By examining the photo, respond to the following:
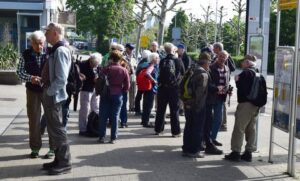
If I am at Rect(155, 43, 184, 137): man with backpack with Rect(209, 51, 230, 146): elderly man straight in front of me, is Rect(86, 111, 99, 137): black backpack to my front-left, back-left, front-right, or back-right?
back-right

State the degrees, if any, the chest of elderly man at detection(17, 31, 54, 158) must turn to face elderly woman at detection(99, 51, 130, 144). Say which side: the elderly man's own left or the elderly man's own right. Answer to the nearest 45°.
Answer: approximately 90° to the elderly man's own left

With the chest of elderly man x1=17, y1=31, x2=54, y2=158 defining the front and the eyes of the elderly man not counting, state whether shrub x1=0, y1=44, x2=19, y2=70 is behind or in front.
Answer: behind

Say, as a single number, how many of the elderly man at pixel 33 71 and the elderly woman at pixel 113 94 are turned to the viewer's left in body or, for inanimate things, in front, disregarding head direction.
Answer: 0

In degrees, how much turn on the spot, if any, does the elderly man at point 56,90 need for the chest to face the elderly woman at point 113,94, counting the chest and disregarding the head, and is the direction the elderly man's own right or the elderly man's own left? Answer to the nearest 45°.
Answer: approximately 135° to the elderly man's own right

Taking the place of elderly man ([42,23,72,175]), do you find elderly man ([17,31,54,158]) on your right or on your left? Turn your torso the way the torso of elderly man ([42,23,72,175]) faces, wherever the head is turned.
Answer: on your right

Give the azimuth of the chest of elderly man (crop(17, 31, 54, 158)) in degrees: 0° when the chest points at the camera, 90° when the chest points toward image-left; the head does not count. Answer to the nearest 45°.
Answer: approximately 315°

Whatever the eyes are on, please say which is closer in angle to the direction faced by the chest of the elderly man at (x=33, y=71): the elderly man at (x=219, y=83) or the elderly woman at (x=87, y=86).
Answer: the elderly man

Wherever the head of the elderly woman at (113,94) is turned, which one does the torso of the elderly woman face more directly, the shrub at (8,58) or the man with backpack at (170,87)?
the shrub

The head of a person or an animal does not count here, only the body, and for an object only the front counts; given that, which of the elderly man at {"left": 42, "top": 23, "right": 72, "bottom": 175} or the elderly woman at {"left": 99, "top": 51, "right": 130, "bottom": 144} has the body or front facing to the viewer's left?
the elderly man

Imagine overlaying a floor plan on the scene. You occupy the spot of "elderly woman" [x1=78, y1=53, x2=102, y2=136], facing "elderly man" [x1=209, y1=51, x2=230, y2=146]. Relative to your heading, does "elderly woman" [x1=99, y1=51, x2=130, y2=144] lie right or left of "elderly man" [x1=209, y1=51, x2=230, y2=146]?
right

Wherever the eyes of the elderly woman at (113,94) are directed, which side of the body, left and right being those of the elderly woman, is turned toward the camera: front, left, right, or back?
back

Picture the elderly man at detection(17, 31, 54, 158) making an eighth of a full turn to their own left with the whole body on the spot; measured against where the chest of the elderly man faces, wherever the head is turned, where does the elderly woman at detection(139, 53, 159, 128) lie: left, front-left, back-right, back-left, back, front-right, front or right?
front-left

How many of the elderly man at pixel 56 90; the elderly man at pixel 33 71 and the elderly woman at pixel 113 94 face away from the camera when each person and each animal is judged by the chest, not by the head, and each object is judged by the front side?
1

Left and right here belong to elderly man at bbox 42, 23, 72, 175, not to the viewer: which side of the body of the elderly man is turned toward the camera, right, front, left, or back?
left

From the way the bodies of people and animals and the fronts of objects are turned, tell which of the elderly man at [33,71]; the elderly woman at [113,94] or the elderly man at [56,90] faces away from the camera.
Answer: the elderly woman

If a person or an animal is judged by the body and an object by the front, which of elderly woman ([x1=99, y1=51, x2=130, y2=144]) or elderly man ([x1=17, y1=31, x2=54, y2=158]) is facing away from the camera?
the elderly woman
